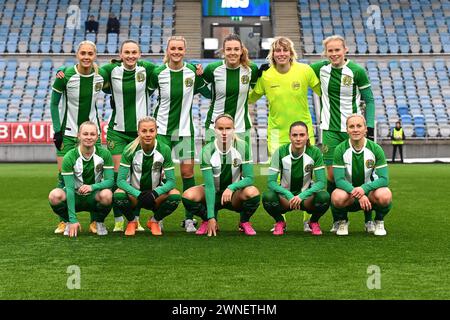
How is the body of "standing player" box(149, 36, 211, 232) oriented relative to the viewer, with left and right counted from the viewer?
facing the viewer

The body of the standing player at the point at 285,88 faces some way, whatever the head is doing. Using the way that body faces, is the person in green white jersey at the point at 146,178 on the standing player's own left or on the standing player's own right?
on the standing player's own right

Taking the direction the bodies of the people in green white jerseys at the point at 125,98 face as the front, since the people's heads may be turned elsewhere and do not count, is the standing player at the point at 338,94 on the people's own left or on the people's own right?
on the people's own left

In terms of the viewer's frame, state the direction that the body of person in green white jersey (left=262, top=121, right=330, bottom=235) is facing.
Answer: toward the camera

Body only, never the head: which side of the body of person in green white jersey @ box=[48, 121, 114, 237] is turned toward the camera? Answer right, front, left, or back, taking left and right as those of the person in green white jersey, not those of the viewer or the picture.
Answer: front

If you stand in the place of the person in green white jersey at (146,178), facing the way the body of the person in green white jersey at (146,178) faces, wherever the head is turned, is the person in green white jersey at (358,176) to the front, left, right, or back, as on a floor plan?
left

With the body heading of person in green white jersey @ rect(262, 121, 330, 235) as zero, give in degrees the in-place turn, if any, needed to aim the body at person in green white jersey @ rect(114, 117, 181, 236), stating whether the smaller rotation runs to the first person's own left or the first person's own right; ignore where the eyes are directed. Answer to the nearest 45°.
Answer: approximately 90° to the first person's own right

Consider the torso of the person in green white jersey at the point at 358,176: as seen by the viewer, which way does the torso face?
toward the camera
